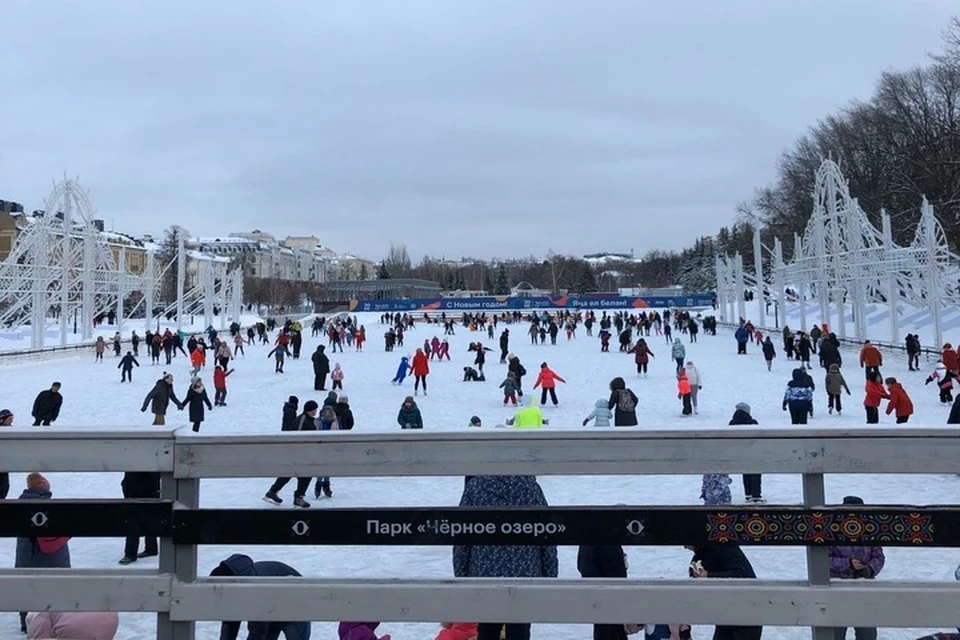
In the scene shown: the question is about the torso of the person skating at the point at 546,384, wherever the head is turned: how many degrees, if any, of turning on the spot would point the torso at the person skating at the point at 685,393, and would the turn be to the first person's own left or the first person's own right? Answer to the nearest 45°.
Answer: approximately 135° to the first person's own right

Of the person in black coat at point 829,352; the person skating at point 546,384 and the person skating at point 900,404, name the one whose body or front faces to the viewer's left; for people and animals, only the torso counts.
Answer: the person skating at point 900,404

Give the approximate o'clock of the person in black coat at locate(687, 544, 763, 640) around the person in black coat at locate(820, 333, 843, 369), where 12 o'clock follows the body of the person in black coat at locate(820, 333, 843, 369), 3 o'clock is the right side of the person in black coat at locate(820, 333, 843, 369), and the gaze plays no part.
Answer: the person in black coat at locate(687, 544, 763, 640) is roughly at 6 o'clock from the person in black coat at locate(820, 333, 843, 369).

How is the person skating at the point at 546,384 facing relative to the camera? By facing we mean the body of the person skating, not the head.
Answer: away from the camera

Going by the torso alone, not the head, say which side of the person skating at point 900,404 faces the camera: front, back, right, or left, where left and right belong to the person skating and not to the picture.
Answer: left

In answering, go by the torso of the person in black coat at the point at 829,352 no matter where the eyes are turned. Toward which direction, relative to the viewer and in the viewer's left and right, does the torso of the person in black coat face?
facing away from the viewer

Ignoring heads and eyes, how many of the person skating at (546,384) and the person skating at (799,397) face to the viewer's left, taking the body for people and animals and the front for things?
0
